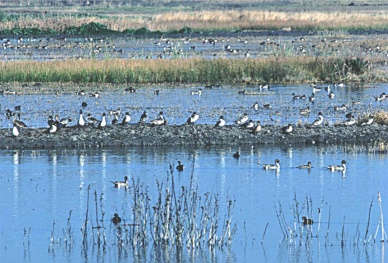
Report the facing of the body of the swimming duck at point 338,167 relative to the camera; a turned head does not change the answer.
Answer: to the viewer's right

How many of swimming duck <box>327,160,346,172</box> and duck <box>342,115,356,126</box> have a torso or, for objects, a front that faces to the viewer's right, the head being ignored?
2

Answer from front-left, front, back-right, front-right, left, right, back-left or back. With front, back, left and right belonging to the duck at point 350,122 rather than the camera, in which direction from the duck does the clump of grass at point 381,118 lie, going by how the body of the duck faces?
front-left

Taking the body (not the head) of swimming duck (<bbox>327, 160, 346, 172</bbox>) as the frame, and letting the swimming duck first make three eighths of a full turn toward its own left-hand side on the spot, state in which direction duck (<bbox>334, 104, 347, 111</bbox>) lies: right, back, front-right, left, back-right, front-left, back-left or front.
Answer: front-right

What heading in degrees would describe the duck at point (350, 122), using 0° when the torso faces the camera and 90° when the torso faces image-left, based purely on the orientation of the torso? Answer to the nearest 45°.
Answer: approximately 270°

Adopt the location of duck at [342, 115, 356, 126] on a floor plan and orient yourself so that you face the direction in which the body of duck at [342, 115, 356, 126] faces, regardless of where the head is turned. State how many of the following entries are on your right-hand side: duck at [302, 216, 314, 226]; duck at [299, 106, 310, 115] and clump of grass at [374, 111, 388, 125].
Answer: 1

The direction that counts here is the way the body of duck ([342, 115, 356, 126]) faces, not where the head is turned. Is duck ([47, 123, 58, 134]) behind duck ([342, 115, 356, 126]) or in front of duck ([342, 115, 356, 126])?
behind

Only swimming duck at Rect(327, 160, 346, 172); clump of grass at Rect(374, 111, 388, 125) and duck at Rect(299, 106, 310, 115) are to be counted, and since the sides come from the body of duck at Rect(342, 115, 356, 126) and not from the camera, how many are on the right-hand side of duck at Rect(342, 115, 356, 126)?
1
